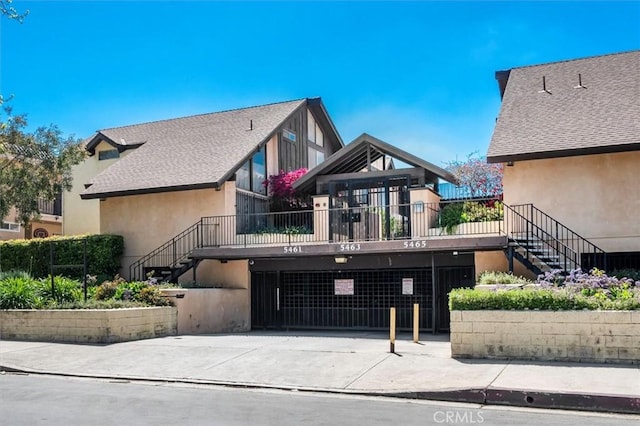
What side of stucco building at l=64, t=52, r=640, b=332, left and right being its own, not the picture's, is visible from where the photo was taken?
front

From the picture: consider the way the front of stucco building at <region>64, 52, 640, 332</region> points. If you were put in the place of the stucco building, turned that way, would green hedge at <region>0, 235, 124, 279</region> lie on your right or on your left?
on your right

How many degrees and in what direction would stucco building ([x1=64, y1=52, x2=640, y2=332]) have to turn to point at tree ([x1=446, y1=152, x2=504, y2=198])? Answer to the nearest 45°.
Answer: approximately 135° to its left

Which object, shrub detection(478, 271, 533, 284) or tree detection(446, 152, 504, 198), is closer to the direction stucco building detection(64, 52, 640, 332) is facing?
the shrub

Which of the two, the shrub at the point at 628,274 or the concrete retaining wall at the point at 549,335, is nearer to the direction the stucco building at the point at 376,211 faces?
the concrete retaining wall

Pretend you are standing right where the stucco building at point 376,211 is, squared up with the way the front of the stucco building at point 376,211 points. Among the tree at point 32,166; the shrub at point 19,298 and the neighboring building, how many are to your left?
0

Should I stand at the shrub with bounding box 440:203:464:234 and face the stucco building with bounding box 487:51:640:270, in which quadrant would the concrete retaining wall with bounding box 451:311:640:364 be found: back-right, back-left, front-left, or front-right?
front-right

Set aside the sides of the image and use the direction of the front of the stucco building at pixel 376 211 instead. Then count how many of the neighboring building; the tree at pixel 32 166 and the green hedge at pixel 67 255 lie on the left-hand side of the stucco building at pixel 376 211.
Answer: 0

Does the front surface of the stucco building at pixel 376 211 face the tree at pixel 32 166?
no

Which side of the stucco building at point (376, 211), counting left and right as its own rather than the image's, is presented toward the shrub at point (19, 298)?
right

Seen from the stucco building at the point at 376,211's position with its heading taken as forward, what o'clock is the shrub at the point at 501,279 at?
The shrub is roughly at 11 o'clock from the stucco building.

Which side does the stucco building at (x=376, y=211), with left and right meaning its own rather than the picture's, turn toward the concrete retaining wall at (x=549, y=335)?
front

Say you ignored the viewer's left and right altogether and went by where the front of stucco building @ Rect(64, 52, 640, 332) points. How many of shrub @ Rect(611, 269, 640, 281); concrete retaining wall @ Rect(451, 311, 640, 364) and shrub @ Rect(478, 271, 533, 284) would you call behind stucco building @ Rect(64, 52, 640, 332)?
0

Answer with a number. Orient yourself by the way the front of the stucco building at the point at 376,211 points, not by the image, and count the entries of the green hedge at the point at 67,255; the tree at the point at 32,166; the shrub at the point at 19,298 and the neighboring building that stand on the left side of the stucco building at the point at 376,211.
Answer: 0

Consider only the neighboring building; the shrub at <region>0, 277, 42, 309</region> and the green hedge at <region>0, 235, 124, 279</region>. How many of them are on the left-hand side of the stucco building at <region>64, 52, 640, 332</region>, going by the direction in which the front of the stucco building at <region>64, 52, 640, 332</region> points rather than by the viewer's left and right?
0
